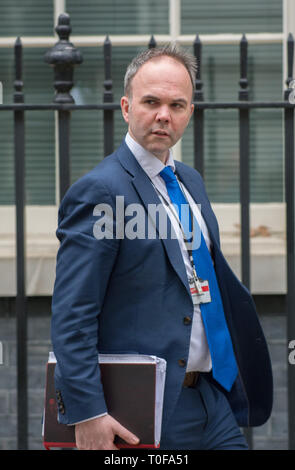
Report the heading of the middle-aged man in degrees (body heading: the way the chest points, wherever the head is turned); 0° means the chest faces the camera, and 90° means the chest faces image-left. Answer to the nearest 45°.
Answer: approximately 315°

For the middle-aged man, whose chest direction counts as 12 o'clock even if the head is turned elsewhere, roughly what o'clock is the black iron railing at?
The black iron railing is roughly at 7 o'clock from the middle-aged man.
